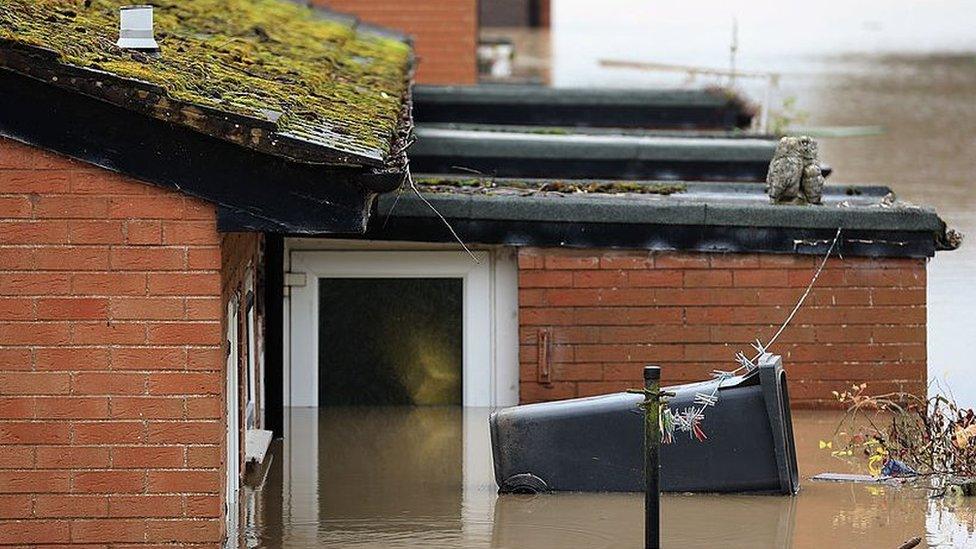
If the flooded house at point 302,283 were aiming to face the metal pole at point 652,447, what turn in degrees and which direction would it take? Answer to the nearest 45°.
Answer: approximately 45° to its left

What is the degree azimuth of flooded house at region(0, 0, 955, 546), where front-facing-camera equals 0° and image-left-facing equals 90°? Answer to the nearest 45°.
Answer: approximately 0°
